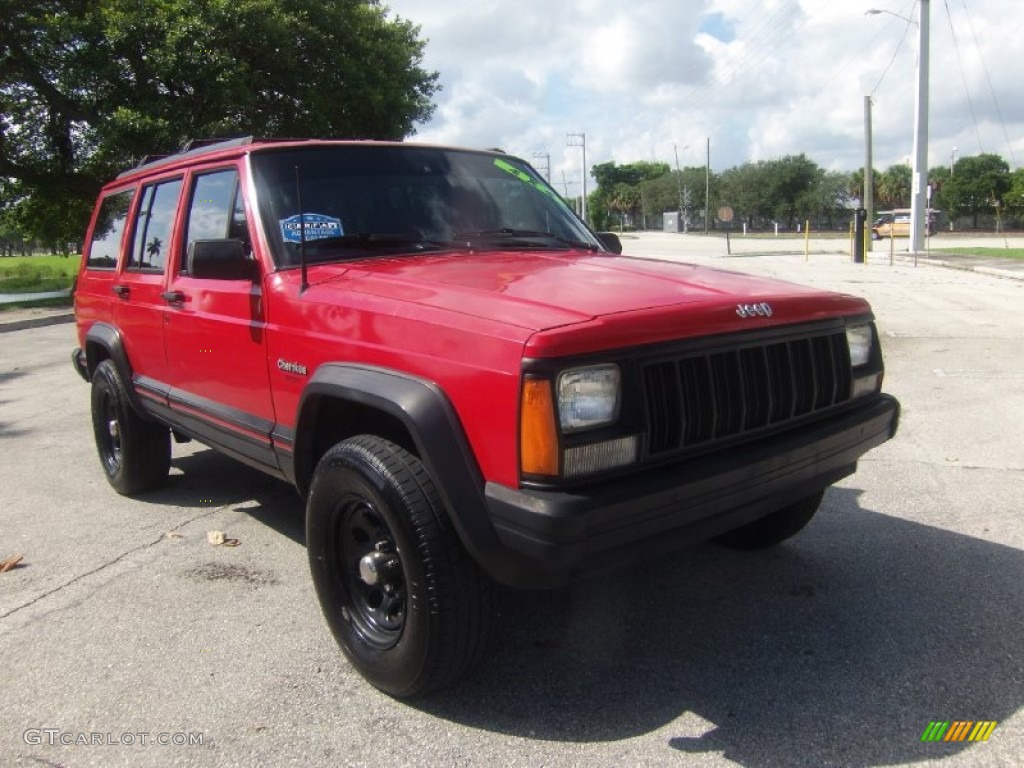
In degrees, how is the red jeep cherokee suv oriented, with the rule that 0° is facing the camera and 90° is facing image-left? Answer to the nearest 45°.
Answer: approximately 315°

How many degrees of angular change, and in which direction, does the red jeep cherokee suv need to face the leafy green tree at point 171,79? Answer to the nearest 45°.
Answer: approximately 135° to its left

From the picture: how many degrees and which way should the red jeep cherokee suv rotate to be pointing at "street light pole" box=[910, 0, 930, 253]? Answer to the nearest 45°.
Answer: approximately 90° to its left
